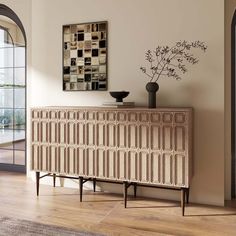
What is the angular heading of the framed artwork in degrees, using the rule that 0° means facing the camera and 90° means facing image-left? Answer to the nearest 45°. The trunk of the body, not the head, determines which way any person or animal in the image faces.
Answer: approximately 45°

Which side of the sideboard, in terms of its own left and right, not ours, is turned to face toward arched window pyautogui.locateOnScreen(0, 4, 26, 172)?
right

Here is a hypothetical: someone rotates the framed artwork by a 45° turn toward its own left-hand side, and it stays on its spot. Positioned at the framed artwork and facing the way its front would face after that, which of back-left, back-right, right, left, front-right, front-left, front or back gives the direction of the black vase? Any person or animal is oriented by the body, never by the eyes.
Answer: front-left
